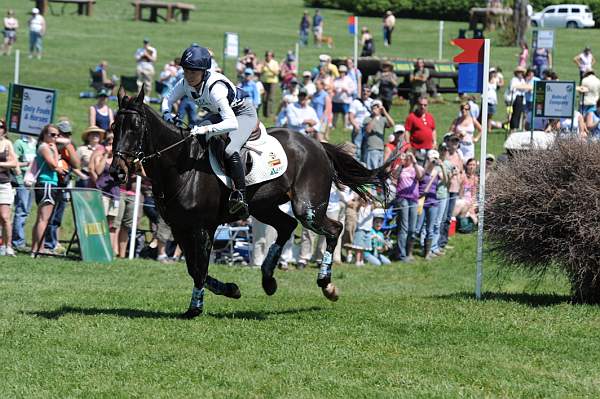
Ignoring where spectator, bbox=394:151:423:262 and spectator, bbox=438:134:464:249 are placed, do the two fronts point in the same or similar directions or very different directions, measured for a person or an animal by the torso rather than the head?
same or similar directions

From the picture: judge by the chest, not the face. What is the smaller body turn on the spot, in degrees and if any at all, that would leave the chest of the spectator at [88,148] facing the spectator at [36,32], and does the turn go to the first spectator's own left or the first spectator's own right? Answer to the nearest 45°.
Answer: approximately 135° to the first spectator's own left

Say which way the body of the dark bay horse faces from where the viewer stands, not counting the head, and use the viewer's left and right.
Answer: facing the viewer and to the left of the viewer

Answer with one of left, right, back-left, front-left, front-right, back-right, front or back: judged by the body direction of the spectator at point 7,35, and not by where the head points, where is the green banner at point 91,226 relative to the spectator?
front

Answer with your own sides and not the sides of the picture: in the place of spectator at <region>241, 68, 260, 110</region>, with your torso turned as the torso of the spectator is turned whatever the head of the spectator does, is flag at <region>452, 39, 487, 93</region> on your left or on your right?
on your left

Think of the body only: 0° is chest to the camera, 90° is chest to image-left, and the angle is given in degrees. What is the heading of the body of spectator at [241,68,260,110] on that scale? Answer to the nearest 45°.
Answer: approximately 45°

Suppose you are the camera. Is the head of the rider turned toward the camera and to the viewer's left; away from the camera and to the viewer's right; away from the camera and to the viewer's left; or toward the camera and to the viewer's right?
toward the camera and to the viewer's left

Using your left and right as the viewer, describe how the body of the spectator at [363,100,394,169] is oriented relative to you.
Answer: facing the viewer

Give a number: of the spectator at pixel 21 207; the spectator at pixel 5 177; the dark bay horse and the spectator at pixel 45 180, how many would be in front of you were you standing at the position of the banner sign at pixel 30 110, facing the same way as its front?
4

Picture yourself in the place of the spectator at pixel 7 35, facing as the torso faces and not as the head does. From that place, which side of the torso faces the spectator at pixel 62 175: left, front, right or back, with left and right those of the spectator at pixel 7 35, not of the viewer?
front

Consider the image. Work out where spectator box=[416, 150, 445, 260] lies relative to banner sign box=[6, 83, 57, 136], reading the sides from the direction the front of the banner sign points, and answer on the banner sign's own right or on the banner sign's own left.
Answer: on the banner sign's own left

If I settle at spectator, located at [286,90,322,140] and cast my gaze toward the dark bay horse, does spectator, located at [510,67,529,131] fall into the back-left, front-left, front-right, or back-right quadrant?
back-left

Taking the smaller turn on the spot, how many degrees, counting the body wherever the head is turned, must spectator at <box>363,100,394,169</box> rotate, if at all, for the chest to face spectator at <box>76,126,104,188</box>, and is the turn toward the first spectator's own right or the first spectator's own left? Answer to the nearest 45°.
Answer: approximately 45° to the first spectator's own right
